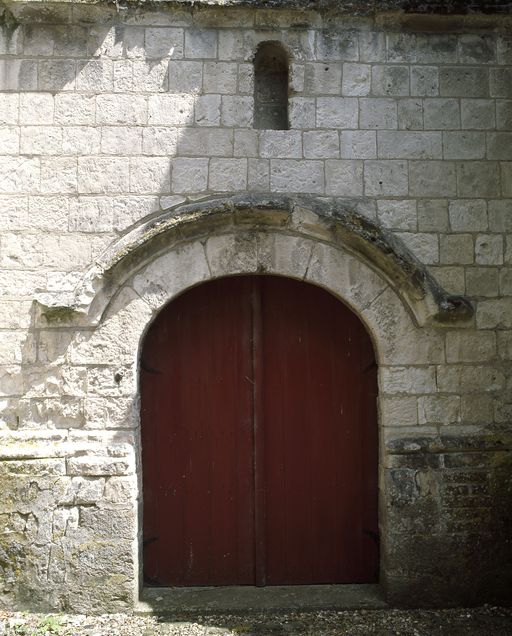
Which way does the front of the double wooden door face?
toward the camera
